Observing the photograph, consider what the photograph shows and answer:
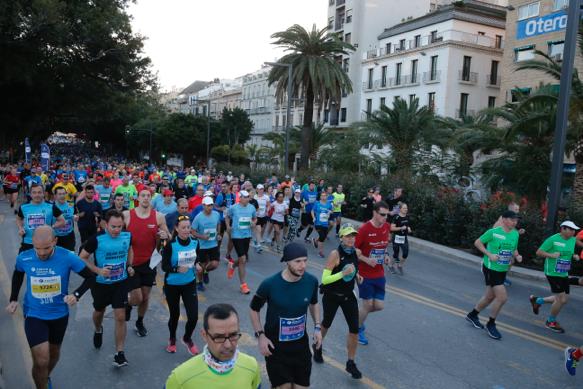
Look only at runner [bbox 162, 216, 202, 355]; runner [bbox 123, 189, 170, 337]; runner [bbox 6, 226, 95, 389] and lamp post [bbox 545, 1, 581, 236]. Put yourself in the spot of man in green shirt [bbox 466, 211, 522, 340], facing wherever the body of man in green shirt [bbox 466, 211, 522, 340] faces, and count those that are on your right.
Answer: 3

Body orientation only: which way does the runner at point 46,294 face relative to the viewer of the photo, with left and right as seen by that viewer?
facing the viewer

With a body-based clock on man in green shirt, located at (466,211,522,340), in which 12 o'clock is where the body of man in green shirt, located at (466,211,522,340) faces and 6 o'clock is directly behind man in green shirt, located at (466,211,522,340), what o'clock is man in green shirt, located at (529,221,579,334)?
man in green shirt, located at (529,221,579,334) is roughly at 9 o'clock from man in green shirt, located at (466,211,522,340).

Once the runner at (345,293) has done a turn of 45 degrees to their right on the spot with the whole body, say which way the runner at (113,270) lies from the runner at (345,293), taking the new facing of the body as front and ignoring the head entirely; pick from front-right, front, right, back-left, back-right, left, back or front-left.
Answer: right

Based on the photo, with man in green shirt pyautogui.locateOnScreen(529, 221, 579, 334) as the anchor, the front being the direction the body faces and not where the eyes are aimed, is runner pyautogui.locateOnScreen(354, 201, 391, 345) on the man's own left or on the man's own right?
on the man's own right

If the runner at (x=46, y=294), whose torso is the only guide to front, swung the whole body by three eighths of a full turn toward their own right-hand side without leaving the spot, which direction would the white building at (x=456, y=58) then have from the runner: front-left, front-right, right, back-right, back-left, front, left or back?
right

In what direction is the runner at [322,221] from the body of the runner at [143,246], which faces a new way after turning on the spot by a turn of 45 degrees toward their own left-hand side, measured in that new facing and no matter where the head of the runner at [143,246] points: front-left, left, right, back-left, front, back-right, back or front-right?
left

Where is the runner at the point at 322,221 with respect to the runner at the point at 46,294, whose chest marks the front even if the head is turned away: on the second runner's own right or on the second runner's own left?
on the second runner's own left

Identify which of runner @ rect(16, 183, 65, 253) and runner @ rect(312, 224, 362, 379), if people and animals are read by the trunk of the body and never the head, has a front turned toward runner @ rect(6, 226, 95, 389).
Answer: runner @ rect(16, 183, 65, 253)

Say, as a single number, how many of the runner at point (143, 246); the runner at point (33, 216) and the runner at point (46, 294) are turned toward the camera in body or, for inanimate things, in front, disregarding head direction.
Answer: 3

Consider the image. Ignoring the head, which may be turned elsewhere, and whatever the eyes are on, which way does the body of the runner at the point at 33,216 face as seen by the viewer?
toward the camera

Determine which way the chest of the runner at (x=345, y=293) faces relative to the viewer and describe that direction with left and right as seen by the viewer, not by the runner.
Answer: facing the viewer and to the right of the viewer

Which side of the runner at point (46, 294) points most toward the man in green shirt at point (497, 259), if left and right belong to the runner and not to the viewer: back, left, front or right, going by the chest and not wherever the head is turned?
left
